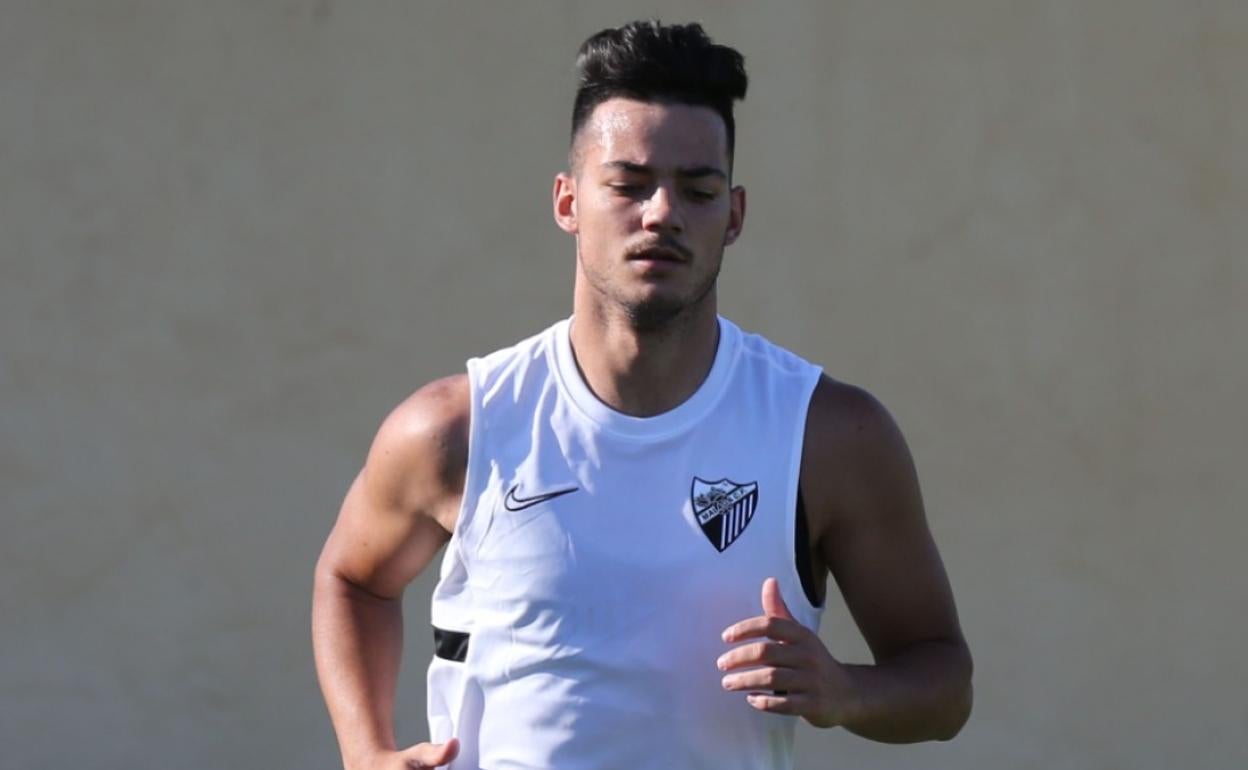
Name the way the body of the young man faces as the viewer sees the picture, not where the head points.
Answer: toward the camera

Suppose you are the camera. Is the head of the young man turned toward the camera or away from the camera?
toward the camera
